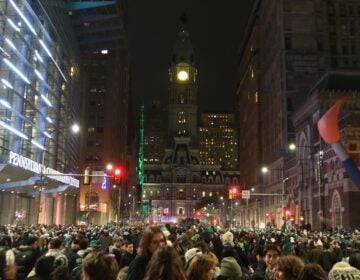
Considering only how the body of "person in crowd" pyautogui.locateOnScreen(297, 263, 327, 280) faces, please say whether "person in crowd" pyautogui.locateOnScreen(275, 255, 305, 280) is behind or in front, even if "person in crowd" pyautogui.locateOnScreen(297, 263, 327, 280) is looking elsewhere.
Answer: in front

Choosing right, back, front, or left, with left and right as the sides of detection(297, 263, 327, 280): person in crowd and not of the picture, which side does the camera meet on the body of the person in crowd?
back

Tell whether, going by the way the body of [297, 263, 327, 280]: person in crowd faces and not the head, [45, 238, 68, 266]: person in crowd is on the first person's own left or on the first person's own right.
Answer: on the first person's own left

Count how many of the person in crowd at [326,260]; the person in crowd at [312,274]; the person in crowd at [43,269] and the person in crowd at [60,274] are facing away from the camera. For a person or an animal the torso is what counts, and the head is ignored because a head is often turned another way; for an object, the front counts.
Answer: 4

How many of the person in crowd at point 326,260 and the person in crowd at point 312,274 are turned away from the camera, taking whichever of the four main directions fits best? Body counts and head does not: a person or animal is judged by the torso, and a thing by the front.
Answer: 2

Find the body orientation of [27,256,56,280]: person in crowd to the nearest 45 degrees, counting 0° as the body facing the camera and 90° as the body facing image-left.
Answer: approximately 180°

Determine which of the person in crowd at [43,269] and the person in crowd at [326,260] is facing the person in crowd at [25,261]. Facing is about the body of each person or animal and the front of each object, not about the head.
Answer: the person in crowd at [43,269]

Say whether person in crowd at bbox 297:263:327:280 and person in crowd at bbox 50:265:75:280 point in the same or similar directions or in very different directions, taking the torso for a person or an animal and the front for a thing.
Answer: same or similar directions

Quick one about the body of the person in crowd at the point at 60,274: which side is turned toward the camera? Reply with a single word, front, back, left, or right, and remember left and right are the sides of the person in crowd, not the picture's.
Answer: back

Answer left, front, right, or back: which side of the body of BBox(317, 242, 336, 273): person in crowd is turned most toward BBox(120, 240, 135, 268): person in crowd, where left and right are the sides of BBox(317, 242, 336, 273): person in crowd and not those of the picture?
left

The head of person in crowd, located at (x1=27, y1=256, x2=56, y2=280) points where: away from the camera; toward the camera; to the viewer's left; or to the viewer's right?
away from the camera
